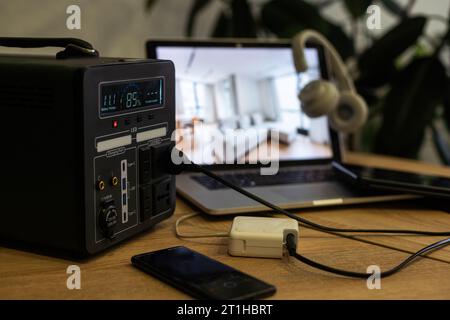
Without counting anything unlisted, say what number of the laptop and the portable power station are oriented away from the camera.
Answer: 0

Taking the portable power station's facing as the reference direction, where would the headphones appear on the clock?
The headphones is roughly at 9 o'clock from the portable power station.

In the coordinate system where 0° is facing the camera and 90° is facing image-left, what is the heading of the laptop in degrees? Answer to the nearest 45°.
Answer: approximately 315°

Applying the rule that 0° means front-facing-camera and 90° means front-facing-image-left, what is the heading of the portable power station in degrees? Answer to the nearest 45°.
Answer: approximately 315°
